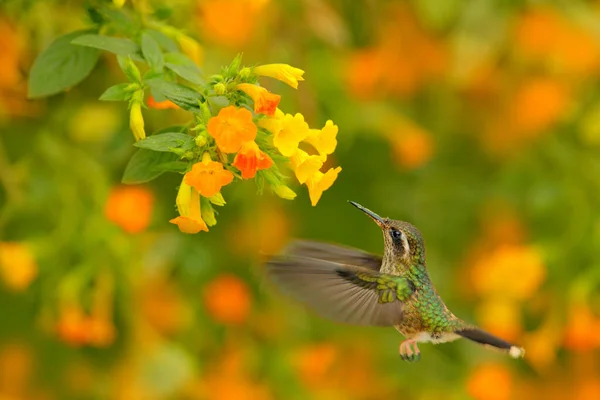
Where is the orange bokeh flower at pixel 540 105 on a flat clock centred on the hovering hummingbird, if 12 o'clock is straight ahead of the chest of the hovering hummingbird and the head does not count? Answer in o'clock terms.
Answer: The orange bokeh flower is roughly at 3 o'clock from the hovering hummingbird.

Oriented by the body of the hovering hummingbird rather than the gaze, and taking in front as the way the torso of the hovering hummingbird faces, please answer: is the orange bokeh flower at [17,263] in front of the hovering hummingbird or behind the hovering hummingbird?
in front

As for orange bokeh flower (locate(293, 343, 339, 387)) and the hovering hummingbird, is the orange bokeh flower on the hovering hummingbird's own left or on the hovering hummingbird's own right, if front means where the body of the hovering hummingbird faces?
on the hovering hummingbird's own right

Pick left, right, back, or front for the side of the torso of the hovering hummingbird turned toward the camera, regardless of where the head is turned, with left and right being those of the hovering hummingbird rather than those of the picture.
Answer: left

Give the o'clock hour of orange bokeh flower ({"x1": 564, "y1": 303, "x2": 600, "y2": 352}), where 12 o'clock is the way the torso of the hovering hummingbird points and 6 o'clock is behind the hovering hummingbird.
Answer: The orange bokeh flower is roughly at 4 o'clock from the hovering hummingbird.

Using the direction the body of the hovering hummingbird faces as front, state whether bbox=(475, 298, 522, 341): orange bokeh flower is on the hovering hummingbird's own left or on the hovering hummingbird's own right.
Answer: on the hovering hummingbird's own right

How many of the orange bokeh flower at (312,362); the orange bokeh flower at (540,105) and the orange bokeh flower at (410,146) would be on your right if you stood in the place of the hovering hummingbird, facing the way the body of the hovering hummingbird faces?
3
